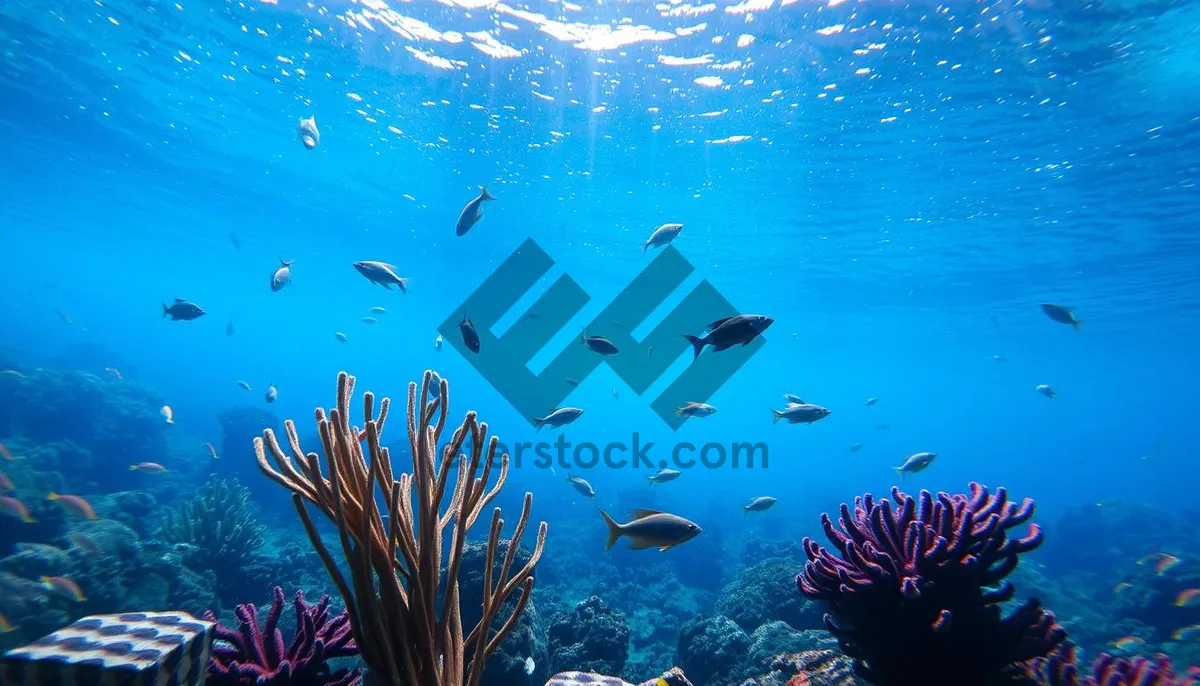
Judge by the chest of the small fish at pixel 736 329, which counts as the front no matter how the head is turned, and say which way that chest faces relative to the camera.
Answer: to the viewer's right

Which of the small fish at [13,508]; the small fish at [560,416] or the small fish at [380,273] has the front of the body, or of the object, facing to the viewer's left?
the small fish at [380,273]

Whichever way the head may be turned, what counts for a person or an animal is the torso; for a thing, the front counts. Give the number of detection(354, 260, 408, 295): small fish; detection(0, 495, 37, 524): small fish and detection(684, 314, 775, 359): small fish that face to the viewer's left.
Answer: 1

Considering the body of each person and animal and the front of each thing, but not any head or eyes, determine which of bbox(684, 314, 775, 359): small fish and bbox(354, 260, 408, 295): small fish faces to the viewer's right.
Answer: bbox(684, 314, 775, 359): small fish

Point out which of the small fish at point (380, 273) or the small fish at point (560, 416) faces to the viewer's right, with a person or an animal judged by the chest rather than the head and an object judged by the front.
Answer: the small fish at point (560, 416)

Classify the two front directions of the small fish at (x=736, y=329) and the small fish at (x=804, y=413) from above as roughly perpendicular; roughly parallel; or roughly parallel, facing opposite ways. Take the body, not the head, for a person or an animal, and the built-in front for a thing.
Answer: roughly parallel

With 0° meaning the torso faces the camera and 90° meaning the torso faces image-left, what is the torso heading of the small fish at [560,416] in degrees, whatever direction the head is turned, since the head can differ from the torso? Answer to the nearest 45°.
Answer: approximately 270°

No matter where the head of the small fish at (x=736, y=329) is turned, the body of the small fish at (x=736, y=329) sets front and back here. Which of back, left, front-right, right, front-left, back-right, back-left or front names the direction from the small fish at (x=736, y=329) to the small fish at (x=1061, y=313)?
front-left

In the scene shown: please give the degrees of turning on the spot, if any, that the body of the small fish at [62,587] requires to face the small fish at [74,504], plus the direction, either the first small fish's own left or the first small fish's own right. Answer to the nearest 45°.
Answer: approximately 90° to the first small fish's own left

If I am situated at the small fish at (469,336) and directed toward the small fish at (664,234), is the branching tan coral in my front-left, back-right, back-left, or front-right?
back-right

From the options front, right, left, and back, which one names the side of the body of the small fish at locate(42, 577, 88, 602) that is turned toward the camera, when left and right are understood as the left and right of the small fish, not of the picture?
right

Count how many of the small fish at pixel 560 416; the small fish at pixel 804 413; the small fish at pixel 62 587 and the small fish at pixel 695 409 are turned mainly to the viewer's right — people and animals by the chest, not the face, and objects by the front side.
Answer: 4

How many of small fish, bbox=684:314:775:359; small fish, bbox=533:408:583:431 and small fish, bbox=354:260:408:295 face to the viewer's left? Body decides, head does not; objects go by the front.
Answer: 1

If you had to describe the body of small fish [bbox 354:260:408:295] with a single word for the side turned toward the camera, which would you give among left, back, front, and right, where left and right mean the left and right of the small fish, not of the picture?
left

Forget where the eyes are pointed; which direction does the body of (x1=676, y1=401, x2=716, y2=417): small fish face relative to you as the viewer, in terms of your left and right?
facing to the right of the viewer
